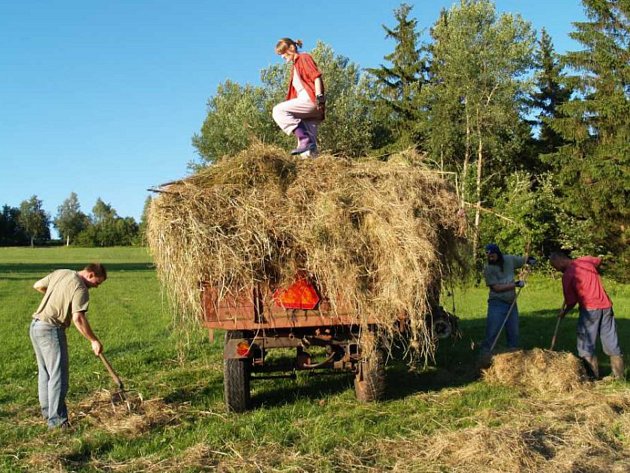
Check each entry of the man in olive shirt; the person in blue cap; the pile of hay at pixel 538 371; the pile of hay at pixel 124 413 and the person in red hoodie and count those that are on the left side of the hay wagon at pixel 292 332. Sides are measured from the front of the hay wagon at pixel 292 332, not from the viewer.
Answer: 2

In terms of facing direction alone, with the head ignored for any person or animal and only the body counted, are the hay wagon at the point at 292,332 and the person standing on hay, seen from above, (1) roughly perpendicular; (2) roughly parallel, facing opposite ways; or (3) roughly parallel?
roughly perpendicular

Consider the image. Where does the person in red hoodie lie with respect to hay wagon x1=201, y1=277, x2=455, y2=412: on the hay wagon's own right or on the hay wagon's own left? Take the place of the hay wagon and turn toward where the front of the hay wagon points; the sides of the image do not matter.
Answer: on the hay wagon's own right

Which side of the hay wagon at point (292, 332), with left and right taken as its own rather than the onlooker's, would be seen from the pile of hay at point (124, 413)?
left

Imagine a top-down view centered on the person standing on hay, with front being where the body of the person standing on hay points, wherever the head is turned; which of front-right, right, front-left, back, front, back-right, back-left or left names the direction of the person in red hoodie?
back

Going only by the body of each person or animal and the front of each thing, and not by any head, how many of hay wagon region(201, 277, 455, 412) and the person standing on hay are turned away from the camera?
1

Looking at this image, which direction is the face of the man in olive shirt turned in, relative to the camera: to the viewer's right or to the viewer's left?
to the viewer's right

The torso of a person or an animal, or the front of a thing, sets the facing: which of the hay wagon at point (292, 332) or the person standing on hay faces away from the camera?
the hay wagon

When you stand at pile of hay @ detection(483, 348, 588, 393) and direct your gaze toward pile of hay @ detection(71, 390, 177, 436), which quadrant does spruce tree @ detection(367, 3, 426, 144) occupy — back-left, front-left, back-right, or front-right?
back-right

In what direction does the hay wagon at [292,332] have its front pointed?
away from the camera

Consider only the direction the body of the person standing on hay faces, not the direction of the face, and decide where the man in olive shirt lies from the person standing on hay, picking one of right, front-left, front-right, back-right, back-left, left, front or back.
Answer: front-left
